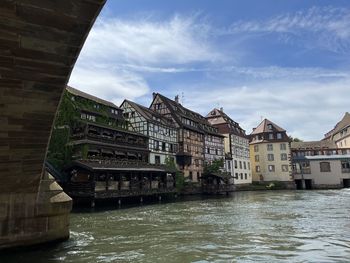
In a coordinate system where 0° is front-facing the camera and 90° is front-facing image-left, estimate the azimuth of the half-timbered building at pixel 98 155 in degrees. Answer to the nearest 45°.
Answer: approximately 315°
